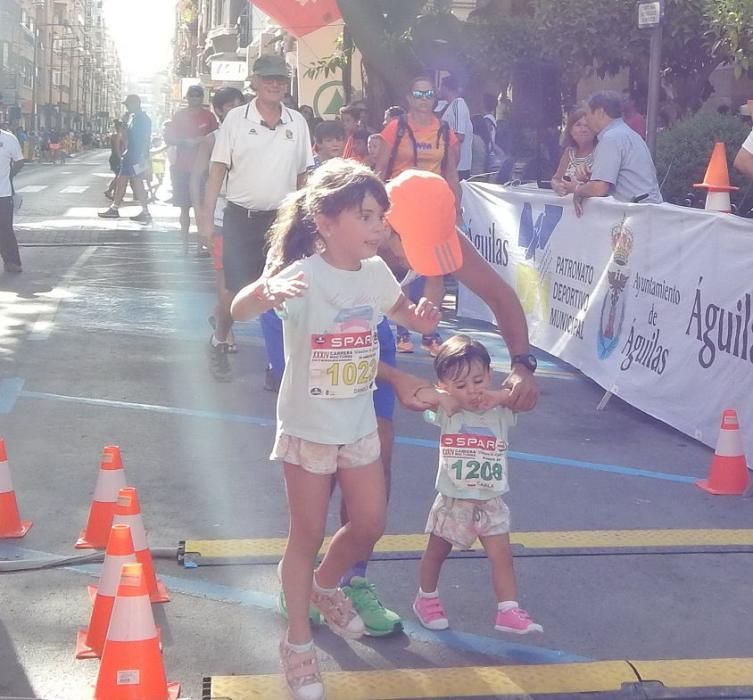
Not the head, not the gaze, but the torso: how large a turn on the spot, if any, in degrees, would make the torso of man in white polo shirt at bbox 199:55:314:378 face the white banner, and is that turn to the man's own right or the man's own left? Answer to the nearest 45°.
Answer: approximately 90° to the man's own left

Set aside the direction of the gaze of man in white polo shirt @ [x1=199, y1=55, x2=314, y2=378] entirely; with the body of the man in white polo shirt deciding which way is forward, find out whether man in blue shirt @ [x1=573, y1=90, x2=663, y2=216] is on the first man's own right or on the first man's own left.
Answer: on the first man's own left

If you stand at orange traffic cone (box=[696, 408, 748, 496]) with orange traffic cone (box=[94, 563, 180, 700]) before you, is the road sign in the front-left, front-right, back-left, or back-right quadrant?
back-right

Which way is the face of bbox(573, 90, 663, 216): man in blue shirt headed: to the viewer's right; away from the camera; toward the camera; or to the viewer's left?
to the viewer's left

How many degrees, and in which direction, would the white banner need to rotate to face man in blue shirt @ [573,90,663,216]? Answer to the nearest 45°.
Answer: approximately 135° to its right

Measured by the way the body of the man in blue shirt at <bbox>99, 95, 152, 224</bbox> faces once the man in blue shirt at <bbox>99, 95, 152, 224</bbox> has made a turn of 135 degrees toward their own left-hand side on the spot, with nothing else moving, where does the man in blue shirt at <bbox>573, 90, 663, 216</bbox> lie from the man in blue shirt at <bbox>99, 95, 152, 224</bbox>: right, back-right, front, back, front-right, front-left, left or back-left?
front-right

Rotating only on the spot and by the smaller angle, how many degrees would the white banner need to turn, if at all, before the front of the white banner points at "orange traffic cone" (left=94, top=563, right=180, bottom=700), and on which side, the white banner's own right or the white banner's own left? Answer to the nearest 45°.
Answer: approximately 45° to the white banner's own left

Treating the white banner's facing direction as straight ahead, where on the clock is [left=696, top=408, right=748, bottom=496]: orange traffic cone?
The orange traffic cone is roughly at 10 o'clock from the white banner.

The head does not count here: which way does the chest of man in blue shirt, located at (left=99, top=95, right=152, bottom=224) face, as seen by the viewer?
to the viewer's left

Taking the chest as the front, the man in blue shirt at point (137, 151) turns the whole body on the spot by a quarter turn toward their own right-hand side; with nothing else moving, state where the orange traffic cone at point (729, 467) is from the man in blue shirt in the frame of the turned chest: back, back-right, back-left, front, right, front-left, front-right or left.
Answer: back

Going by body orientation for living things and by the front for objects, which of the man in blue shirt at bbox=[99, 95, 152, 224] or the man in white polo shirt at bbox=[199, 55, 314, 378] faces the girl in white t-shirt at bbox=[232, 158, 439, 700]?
the man in white polo shirt

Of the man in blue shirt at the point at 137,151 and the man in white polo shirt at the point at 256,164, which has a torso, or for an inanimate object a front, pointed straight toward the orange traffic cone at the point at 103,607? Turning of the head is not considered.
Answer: the man in white polo shirt

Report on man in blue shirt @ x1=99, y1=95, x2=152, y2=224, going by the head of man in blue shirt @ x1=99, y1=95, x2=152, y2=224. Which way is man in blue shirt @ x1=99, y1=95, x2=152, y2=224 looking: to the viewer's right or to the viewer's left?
to the viewer's left

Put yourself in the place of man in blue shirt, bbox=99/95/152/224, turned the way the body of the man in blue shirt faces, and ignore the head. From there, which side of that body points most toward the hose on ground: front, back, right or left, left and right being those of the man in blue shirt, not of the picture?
left

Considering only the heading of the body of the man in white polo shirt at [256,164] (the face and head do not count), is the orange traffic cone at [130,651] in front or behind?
in front

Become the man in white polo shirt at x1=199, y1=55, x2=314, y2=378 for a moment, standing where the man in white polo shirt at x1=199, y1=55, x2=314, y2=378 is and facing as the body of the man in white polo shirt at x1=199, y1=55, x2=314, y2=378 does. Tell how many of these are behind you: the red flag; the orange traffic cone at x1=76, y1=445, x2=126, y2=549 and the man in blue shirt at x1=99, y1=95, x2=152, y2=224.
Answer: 2
